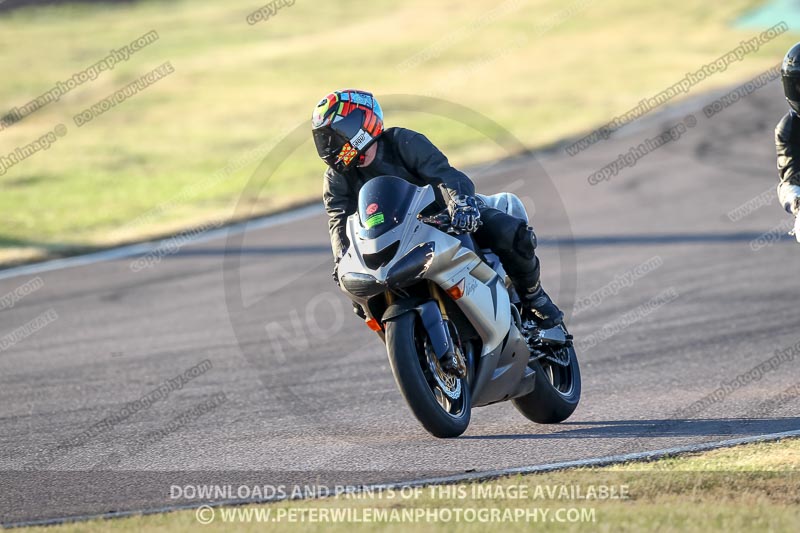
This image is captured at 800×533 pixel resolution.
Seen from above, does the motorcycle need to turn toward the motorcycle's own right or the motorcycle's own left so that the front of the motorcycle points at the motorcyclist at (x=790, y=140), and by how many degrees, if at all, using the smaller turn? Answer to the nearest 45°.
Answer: approximately 180°

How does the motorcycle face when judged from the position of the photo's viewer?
facing the viewer and to the left of the viewer

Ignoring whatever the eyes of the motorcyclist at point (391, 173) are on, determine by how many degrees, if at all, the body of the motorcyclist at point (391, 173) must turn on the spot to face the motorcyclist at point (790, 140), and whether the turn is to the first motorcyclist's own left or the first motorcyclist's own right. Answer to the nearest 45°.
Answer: approximately 135° to the first motorcyclist's own left

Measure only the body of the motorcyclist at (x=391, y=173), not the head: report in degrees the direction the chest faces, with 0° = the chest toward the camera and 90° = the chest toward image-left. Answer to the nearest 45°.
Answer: approximately 45°

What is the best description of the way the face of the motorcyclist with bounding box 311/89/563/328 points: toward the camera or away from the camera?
toward the camera
